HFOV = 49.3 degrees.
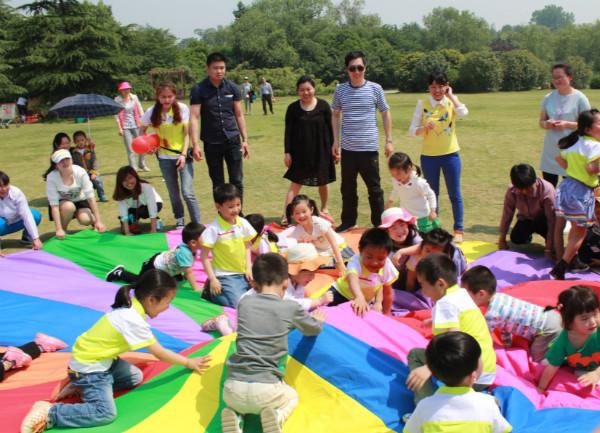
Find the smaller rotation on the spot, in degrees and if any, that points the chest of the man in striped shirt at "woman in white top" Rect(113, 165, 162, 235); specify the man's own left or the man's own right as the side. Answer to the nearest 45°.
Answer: approximately 90° to the man's own right

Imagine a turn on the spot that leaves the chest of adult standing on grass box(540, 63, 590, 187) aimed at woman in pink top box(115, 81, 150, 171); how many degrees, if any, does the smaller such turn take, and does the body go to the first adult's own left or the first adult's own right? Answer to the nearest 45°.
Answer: approximately 45° to the first adult's own right

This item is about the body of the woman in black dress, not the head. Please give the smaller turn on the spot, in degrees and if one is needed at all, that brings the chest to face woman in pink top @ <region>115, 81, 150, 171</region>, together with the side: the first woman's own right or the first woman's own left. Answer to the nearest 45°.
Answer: approximately 135° to the first woman's own right

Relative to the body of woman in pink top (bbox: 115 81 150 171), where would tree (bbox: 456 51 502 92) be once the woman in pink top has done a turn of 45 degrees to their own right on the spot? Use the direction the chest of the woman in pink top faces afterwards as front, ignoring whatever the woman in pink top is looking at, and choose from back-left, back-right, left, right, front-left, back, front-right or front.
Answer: back

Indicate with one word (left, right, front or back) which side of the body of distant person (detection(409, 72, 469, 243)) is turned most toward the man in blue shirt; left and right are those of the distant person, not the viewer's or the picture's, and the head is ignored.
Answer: right

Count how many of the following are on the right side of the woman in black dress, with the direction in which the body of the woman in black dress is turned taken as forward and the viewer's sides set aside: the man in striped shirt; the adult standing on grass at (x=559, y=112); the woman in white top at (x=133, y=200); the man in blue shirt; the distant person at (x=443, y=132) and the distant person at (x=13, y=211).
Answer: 3

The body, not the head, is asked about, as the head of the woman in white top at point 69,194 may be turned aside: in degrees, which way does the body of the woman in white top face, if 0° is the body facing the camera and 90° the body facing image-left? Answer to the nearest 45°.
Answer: approximately 0°

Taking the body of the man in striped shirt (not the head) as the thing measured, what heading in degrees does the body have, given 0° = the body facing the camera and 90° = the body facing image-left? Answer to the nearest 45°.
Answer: approximately 0°

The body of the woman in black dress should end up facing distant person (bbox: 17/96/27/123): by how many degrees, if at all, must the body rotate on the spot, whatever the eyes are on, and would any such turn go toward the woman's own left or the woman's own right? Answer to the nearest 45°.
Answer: approximately 135° to the woman's own right

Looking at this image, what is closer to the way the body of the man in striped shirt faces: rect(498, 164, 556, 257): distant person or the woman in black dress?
the distant person
